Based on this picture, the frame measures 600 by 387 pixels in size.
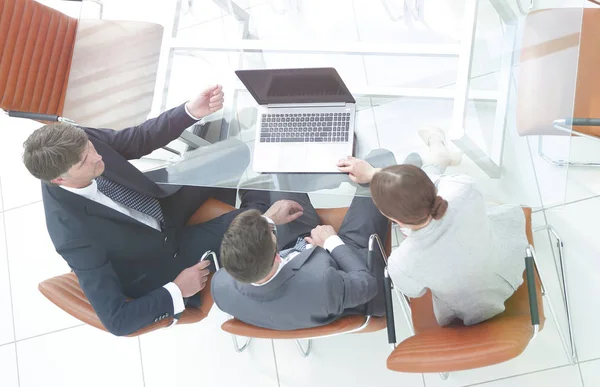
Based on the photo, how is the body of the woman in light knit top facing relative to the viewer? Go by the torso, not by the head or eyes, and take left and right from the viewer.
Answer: facing away from the viewer and to the left of the viewer

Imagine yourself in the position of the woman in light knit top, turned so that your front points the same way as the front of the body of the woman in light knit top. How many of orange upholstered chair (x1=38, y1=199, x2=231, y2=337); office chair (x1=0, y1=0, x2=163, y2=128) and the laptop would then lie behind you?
0

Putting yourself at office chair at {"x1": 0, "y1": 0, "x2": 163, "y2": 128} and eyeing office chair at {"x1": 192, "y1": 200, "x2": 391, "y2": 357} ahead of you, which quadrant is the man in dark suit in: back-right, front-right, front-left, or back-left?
front-right

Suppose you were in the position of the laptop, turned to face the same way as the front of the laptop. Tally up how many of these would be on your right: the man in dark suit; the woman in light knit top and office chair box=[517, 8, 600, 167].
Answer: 1

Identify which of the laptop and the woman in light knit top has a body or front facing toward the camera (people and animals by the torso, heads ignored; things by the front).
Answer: the laptop

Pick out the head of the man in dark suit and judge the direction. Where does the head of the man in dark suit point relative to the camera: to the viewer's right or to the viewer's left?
to the viewer's right

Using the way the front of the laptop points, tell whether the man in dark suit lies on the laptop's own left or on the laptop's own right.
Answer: on the laptop's own right

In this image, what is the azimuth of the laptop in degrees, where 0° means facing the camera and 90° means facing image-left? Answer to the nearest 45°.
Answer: approximately 0°

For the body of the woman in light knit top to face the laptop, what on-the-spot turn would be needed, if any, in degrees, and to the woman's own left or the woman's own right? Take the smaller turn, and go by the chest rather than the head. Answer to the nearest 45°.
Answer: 0° — they already face it

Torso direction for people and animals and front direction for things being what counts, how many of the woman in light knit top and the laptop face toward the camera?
1

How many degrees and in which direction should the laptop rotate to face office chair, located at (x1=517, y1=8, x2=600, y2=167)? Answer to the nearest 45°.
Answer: approximately 90° to its left

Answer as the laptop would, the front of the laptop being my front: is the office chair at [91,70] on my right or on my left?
on my right

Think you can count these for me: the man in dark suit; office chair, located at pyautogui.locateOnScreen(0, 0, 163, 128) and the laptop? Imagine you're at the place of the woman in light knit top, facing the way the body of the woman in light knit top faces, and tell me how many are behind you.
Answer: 0

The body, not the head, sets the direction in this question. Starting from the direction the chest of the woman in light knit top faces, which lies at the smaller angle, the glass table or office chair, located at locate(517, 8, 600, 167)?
the glass table

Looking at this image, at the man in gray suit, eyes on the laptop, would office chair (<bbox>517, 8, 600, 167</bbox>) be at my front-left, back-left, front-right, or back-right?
front-right
